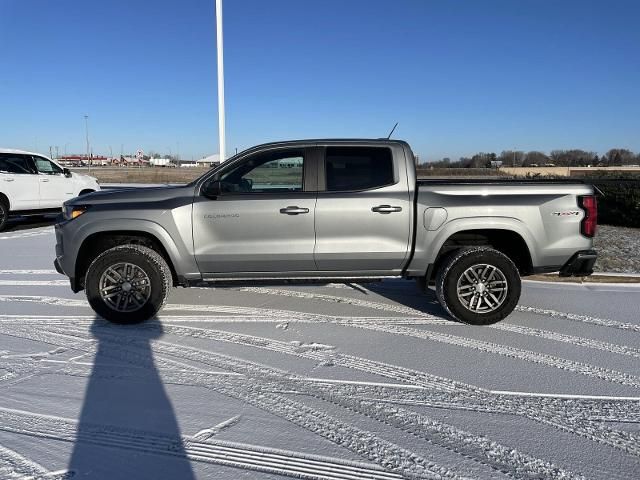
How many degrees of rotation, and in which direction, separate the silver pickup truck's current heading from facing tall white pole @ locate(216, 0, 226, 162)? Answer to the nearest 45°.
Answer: approximately 90° to its right

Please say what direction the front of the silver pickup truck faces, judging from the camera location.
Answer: facing to the left of the viewer
